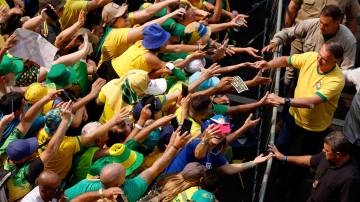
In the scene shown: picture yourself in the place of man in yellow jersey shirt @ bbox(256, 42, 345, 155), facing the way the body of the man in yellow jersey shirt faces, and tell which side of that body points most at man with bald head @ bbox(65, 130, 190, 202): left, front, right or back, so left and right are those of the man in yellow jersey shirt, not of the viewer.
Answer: front

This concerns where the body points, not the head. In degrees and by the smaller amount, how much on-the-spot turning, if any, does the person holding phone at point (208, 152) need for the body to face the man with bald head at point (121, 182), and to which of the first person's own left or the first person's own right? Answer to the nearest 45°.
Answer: approximately 90° to the first person's own right

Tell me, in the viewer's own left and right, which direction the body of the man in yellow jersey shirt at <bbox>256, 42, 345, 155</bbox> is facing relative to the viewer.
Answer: facing the viewer and to the left of the viewer

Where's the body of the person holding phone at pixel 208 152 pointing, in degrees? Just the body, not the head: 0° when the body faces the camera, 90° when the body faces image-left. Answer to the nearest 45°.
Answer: approximately 315°

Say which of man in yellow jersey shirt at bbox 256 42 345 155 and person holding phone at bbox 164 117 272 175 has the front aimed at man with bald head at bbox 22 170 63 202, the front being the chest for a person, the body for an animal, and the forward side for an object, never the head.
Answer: the man in yellow jersey shirt

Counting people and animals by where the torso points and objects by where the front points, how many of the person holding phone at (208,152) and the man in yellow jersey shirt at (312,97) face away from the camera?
0

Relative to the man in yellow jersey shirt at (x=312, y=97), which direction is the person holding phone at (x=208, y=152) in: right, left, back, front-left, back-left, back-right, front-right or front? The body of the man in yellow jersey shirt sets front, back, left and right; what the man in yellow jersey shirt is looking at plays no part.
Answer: front

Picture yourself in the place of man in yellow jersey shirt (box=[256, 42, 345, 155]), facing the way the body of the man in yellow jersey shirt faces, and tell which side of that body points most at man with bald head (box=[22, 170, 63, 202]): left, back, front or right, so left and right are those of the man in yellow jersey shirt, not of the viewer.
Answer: front
